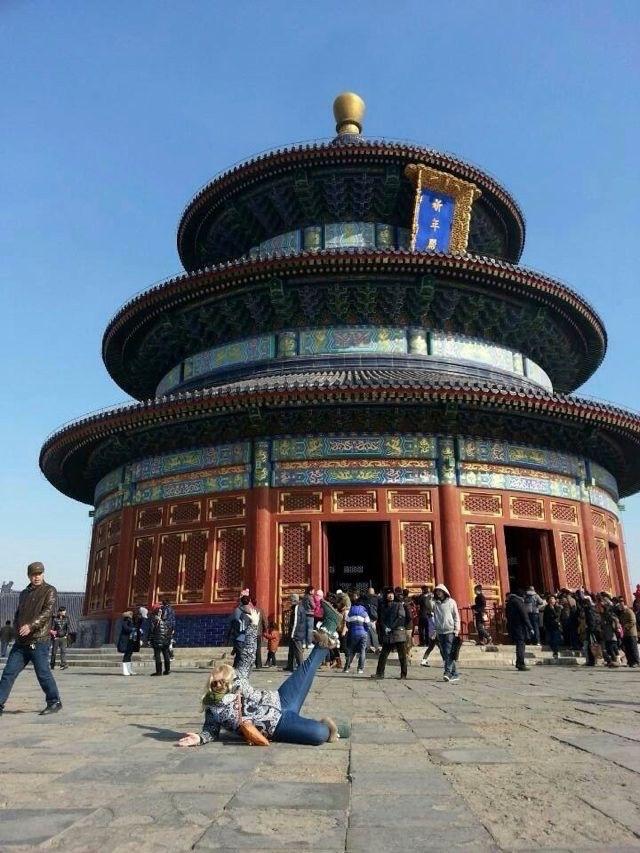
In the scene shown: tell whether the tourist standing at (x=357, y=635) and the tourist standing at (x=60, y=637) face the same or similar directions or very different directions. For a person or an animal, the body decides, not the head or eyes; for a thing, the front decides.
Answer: very different directions

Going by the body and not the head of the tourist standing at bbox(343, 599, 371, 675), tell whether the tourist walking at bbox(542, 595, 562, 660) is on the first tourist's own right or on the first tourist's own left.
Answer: on the first tourist's own right

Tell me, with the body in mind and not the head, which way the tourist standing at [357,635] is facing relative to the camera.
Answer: away from the camera

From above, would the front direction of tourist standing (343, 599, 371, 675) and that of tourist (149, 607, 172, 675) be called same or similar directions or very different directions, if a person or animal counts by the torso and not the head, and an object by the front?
very different directions

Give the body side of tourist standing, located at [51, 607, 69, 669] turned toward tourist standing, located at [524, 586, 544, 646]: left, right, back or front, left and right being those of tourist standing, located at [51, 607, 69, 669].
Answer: left

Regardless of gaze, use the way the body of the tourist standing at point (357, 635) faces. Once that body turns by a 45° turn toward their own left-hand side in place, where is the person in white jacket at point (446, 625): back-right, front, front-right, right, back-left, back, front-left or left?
back

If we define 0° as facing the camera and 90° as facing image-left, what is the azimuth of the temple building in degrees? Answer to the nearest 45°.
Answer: approximately 315°
